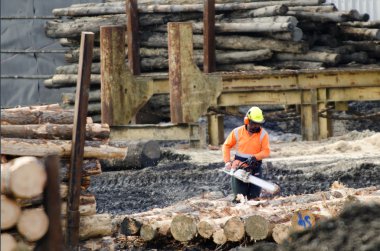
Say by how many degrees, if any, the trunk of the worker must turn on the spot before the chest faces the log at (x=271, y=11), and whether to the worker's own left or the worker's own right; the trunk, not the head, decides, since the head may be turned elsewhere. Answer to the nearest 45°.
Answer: approximately 180°

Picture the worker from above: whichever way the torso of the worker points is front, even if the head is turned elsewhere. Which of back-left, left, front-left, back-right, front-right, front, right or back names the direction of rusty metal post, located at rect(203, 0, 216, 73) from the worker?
back

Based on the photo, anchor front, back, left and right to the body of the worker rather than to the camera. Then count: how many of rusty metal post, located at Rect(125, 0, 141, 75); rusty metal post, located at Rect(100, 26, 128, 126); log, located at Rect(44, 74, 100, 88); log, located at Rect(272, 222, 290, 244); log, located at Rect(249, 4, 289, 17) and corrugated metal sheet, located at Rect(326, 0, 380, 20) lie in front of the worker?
1

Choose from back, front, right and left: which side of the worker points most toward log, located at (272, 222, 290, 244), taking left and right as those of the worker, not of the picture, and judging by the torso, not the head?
front

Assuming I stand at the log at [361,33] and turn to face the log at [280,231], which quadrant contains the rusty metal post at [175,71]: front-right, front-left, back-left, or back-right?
front-right

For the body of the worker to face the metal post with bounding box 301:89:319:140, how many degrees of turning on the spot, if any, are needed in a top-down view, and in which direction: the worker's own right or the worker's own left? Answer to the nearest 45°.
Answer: approximately 180°

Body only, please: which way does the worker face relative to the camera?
toward the camera
